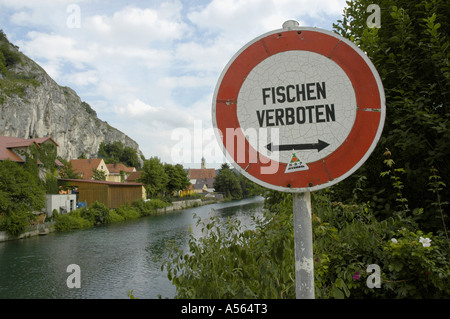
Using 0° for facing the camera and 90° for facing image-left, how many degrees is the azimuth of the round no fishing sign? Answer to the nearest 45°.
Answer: approximately 0°

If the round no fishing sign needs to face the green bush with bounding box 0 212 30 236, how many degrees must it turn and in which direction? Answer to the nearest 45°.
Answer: approximately 135° to its right

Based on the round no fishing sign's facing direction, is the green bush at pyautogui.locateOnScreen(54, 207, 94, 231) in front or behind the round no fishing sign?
behind

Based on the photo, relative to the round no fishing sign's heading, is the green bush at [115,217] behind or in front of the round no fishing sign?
behind

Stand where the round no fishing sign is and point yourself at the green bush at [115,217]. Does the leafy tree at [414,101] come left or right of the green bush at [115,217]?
right
